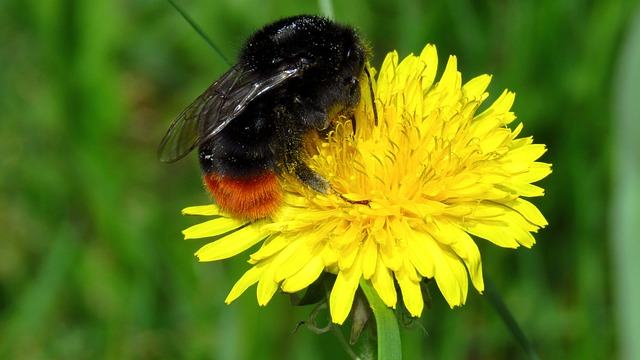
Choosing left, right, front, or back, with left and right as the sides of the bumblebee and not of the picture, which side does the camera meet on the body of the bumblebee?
right
